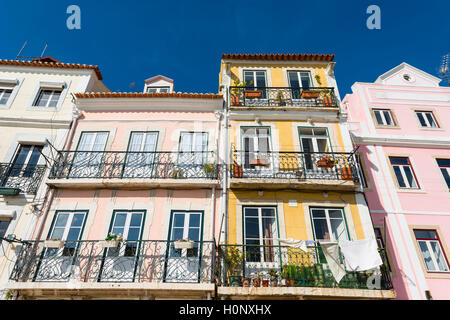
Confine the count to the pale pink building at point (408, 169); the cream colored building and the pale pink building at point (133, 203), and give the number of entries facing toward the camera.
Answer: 3

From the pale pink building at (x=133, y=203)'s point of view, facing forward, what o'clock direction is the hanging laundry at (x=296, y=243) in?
The hanging laundry is roughly at 10 o'clock from the pale pink building.

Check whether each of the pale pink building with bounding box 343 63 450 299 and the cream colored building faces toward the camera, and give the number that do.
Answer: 2

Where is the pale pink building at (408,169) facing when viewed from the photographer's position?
facing the viewer

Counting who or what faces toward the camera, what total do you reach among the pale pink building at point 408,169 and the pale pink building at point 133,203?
2

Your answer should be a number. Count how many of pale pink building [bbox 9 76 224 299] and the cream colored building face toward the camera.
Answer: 2

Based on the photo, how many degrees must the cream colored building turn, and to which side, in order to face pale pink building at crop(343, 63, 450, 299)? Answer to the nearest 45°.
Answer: approximately 45° to its left

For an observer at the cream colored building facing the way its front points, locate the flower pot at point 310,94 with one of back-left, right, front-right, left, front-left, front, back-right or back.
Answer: front-left

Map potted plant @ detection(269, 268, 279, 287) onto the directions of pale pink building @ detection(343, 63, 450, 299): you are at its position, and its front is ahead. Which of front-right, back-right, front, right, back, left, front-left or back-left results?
front-right

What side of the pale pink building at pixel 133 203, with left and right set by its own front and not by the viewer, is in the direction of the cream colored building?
right

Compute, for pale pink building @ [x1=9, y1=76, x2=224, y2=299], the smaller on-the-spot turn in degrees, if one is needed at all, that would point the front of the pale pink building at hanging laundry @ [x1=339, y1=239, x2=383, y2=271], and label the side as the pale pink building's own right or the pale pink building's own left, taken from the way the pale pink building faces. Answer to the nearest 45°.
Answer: approximately 45° to the pale pink building's own left

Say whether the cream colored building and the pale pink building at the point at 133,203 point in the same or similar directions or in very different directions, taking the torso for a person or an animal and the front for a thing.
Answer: same or similar directions

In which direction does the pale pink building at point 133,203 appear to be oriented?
toward the camera

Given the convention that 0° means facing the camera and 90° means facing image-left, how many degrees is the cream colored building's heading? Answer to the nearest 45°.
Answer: approximately 0°
